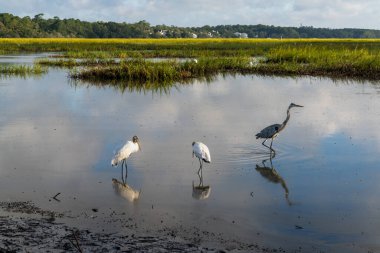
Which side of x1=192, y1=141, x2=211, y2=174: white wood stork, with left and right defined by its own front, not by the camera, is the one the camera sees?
left
